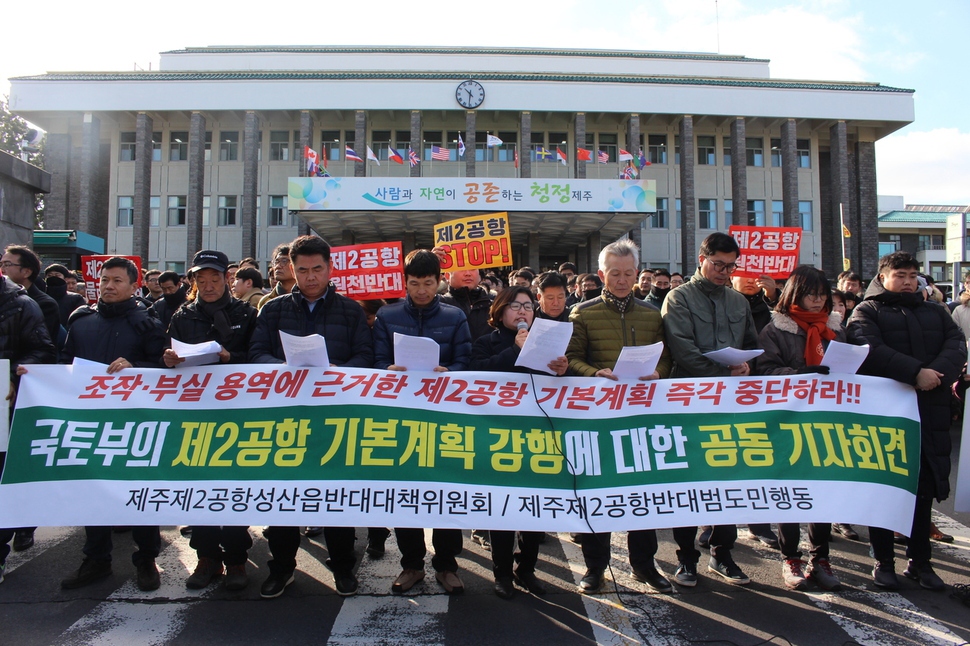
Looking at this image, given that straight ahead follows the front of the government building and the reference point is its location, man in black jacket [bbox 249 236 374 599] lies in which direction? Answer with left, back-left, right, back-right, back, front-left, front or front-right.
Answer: front

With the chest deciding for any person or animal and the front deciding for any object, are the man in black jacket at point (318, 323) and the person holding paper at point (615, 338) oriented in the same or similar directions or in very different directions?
same or similar directions

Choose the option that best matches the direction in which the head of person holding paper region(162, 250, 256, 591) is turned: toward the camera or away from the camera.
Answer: toward the camera

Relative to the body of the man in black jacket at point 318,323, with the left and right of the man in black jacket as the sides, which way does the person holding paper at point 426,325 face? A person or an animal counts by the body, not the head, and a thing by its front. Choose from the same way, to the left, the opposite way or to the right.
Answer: the same way

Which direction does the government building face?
toward the camera

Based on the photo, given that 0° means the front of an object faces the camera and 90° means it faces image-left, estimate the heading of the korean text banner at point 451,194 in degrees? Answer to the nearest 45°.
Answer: approximately 0°

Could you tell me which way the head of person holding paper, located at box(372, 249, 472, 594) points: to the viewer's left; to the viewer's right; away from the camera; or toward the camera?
toward the camera

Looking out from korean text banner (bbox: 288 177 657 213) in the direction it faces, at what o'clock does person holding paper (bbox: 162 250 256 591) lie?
The person holding paper is roughly at 12 o'clock from the korean text banner.

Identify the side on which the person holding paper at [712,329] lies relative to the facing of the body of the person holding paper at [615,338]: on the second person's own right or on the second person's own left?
on the second person's own left

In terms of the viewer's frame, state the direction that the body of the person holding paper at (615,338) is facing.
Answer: toward the camera

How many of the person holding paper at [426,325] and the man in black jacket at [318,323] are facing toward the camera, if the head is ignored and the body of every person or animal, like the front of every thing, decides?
2

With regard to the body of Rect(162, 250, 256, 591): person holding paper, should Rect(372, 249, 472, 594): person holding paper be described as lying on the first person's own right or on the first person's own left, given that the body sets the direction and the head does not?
on the first person's own left

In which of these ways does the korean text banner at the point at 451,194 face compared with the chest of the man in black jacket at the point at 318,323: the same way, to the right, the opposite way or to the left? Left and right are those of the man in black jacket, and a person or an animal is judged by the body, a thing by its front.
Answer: the same way

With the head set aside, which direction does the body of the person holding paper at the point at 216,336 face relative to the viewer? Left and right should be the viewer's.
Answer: facing the viewer

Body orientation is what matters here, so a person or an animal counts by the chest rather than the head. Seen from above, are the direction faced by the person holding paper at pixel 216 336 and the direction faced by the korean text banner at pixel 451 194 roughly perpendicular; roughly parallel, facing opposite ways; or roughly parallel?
roughly parallel

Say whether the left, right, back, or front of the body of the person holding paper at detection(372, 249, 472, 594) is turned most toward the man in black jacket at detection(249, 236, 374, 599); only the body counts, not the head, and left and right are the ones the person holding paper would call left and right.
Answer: right

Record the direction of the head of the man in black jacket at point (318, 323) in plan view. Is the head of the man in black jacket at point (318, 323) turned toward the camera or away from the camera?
toward the camera

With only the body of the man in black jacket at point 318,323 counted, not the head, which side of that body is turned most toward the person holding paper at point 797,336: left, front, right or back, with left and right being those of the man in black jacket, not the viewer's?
left
